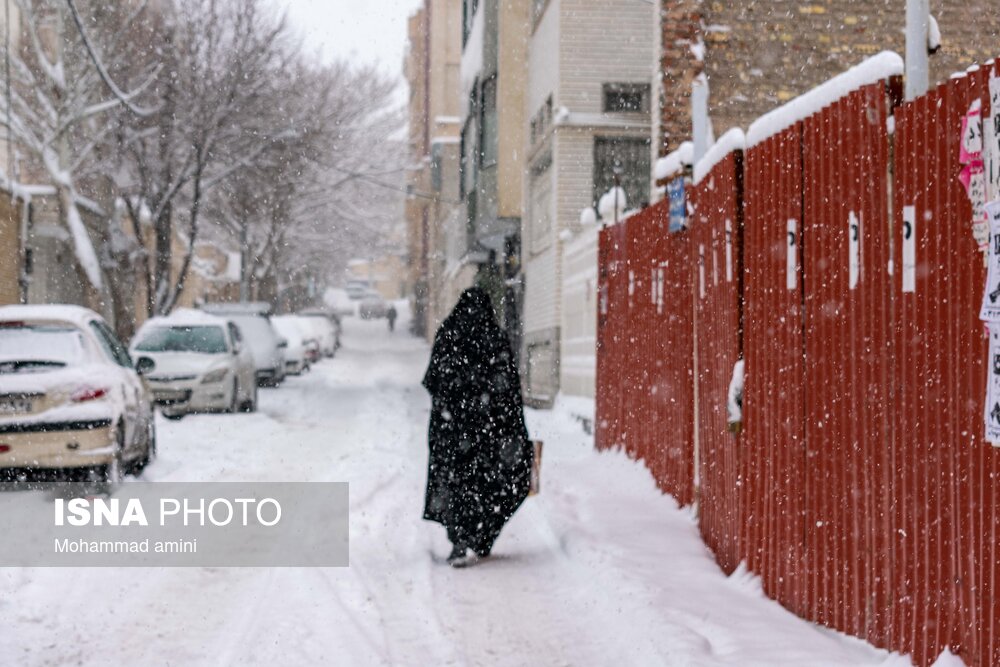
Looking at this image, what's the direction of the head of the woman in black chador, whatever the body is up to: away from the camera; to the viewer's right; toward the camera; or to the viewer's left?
away from the camera

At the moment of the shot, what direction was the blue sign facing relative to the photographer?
facing the viewer and to the left of the viewer

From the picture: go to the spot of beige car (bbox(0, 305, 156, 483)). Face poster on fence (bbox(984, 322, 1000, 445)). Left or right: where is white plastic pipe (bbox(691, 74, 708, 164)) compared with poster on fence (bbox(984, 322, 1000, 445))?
left

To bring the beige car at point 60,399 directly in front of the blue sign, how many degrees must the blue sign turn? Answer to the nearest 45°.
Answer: approximately 45° to its right

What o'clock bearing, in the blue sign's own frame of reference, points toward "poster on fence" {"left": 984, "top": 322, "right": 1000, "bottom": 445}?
The poster on fence is roughly at 10 o'clock from the blue sign.

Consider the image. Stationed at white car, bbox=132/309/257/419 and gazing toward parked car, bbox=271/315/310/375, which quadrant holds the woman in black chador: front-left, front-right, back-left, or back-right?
back-right

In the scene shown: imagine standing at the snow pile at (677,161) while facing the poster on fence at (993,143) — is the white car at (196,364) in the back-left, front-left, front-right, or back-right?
back-right

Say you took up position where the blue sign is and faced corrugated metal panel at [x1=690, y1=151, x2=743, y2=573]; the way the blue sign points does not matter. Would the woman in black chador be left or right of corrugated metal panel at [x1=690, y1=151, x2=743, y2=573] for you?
right

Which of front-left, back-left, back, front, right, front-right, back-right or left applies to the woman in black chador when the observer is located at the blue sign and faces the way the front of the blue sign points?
front

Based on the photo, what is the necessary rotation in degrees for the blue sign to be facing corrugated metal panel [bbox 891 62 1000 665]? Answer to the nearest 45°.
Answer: approximately 45° to its left

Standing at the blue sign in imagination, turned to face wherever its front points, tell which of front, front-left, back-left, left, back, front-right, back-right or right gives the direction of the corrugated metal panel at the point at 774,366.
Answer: front-left

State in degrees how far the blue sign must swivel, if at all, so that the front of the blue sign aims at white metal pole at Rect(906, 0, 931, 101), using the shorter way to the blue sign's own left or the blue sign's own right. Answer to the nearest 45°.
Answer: approximately 45° to the blue sign's own left
